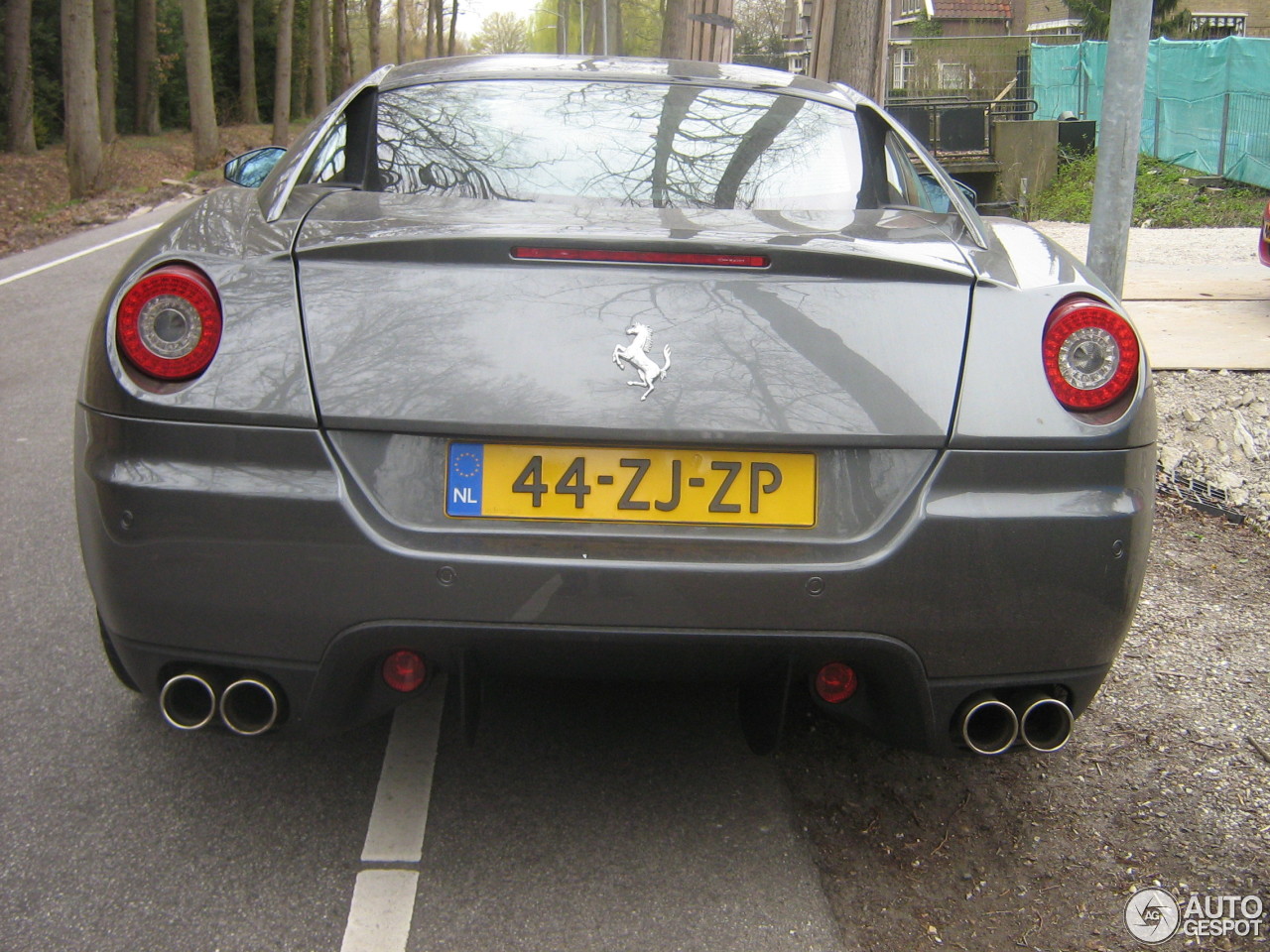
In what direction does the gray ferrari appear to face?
away from the camera

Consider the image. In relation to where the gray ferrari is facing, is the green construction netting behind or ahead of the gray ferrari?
ahead

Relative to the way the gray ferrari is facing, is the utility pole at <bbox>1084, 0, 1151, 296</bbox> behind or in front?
in front

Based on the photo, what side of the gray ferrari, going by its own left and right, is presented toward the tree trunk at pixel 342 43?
front

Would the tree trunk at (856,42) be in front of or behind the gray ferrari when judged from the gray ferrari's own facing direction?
in front

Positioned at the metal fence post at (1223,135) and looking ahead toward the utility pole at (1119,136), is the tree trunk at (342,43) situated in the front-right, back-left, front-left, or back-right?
back-right
